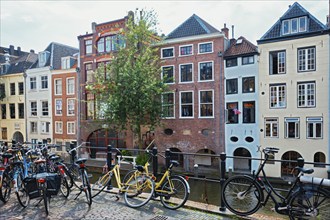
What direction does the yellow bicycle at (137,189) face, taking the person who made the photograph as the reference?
facing away from the viewer and to the left of the viewer

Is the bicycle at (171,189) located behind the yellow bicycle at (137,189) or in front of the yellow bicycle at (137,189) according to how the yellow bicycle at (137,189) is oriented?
behind

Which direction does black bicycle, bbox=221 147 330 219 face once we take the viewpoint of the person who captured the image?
facing to the left of the viewer

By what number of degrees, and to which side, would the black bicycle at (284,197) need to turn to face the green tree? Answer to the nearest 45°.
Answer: approximately 45° to its right

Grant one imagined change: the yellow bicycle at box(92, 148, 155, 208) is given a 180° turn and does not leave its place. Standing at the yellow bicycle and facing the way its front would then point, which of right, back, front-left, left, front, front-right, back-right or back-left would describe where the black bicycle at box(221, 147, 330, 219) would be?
front

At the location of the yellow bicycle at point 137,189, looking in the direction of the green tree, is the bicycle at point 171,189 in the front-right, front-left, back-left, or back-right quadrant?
back-right
